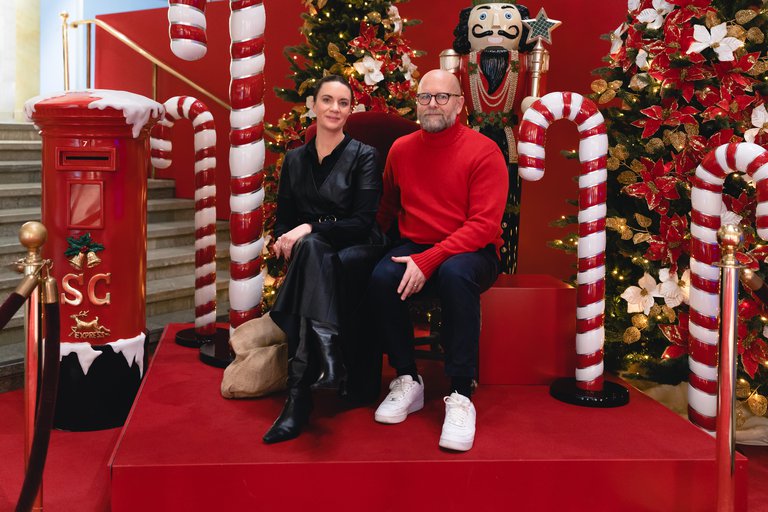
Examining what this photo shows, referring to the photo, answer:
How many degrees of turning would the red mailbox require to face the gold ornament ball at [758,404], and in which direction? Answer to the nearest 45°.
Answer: approximately 90° to its left

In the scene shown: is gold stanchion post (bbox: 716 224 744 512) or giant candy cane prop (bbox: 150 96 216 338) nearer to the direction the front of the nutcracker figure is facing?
the gold stanchion post

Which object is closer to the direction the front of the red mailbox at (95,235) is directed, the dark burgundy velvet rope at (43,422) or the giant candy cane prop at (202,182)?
the dark burgundy velvet rope

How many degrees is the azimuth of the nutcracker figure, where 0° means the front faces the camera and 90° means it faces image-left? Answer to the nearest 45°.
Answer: approximately 0°

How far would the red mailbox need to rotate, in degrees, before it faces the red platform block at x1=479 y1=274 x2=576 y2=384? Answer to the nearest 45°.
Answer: approximately 90° to its left

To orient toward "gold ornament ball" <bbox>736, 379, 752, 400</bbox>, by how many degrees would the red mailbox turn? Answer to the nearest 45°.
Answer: approximately 90° to its left

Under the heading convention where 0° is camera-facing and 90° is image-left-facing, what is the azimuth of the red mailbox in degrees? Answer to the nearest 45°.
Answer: approximately 0°

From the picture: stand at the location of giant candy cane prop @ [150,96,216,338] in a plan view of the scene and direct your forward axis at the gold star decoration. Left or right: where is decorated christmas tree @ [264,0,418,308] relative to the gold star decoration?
left

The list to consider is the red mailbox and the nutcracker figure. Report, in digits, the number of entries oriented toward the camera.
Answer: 2

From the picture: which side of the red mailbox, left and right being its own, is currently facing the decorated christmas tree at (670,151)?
left
